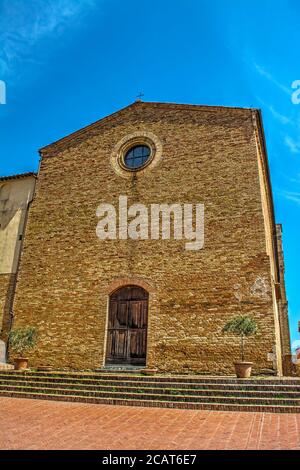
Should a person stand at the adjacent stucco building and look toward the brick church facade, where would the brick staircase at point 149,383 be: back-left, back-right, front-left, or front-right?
front-right

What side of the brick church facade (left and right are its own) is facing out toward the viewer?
front

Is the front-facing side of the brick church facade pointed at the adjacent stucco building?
no
